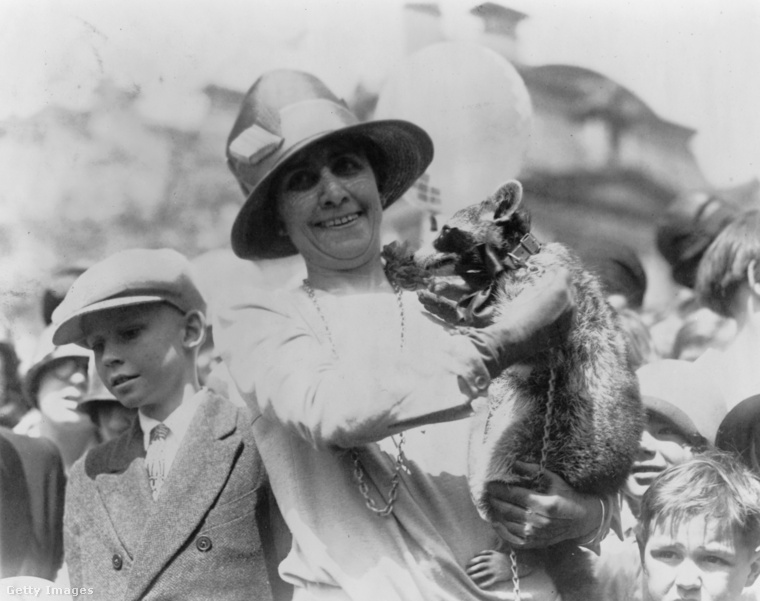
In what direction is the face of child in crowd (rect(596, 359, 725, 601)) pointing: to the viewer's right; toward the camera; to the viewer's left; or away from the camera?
toward the camera

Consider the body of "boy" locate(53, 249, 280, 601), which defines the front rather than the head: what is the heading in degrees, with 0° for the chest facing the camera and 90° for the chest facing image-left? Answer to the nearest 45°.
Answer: approximately 45°

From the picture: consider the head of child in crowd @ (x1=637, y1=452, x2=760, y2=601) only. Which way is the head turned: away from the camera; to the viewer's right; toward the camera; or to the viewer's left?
toward the camera

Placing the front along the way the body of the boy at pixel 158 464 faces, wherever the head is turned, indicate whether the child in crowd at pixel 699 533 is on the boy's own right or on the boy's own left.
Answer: on the boy's own left

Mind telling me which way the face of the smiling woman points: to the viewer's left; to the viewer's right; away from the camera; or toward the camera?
toward the camera

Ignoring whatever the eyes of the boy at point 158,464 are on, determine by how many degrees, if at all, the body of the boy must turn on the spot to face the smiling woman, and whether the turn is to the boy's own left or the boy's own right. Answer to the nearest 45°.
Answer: approximately 90° to the boy's own left

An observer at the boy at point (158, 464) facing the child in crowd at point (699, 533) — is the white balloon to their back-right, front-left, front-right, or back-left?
front-left

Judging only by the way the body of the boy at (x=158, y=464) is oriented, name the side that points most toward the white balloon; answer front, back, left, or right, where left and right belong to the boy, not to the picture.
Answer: back

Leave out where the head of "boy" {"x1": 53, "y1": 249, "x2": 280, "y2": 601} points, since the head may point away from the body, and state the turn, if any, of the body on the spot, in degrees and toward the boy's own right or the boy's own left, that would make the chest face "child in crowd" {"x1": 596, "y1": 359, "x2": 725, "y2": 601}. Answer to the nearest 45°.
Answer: approximately 135° to the boy's own left
